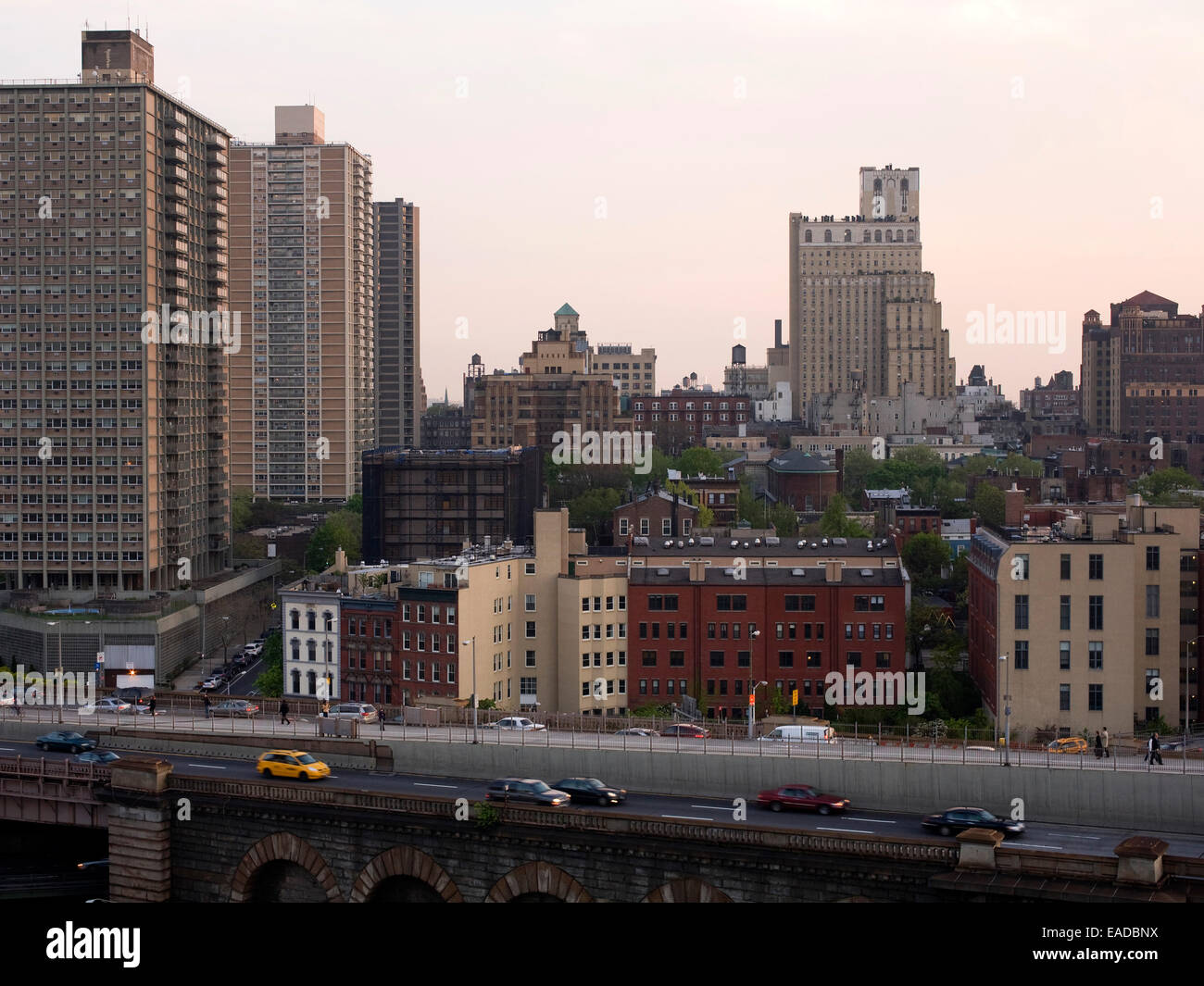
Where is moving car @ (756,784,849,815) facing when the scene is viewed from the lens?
facing to the right of the viewer

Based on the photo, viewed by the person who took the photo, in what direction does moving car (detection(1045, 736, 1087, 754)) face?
facing to the left of the viewer

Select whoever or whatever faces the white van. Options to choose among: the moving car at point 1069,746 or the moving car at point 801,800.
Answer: the moving car at point 1069,746

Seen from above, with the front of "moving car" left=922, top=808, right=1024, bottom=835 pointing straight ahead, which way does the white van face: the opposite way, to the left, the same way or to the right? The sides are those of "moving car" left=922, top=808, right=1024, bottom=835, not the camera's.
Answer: the opposite way

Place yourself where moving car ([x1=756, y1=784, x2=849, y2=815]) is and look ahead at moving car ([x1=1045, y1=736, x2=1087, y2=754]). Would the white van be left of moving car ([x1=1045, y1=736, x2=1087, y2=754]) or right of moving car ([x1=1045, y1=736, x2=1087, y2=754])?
left

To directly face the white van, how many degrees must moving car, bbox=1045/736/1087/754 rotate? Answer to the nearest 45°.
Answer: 0° — it already faces it

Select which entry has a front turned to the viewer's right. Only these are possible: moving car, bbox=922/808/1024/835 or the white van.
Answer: the moving car

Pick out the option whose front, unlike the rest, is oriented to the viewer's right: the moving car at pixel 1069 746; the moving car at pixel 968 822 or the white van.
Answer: the moving car at pixel 968 822

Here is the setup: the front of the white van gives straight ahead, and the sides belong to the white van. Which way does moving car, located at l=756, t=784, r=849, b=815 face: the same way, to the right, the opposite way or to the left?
the opposite way

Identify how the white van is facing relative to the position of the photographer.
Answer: facing to the left of the viewer

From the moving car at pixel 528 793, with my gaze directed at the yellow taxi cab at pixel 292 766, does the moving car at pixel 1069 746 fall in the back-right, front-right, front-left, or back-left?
back-right

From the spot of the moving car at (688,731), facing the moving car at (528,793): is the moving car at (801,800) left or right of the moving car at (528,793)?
left
